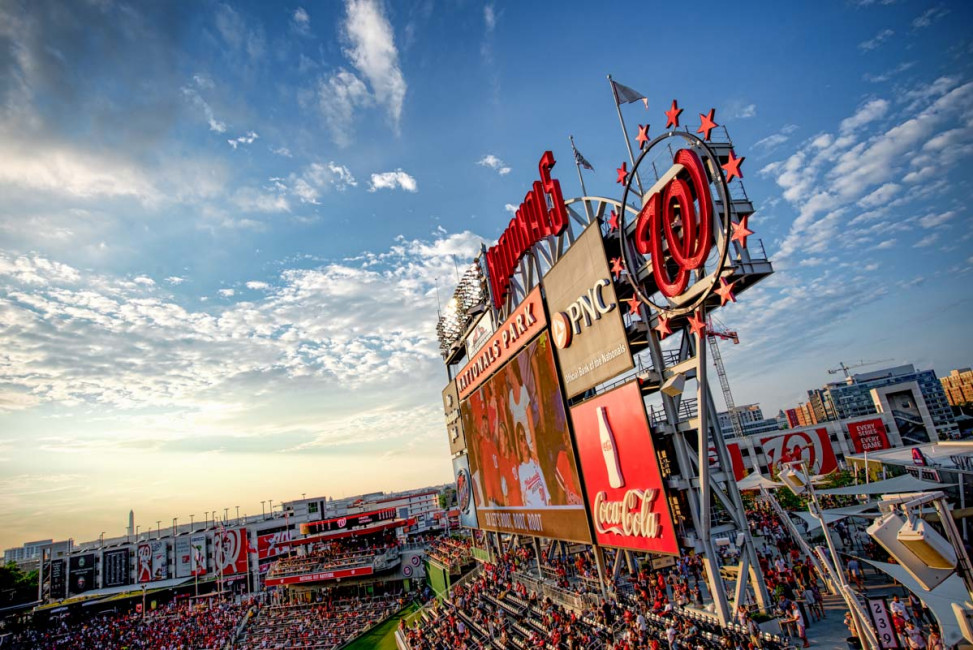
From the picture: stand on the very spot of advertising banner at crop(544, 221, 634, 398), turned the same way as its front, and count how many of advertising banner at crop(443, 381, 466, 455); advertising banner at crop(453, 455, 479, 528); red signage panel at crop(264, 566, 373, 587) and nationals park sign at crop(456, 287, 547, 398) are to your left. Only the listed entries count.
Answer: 0

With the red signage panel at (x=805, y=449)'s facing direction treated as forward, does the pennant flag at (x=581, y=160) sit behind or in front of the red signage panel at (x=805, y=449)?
in front

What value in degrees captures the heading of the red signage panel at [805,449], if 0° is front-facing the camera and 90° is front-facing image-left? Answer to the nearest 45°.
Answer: approximately 0°

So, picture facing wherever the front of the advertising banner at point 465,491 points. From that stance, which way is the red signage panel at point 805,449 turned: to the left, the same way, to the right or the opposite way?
to the left

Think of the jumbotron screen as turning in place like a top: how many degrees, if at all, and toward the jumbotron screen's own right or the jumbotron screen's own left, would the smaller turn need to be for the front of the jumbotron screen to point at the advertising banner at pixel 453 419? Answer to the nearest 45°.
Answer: approximately 135° to the jumbotron screen's own right

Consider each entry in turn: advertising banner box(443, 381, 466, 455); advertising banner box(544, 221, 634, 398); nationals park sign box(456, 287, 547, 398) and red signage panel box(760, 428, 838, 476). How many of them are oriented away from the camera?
0

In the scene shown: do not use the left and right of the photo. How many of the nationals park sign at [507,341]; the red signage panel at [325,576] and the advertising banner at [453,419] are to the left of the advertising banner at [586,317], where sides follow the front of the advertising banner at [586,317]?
0

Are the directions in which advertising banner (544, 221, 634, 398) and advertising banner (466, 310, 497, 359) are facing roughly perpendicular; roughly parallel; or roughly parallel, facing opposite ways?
roughly parallel

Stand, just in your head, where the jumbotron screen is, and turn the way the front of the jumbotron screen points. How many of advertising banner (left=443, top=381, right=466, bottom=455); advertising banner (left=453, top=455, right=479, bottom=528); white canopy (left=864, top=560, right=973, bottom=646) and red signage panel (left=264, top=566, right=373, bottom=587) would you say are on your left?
1

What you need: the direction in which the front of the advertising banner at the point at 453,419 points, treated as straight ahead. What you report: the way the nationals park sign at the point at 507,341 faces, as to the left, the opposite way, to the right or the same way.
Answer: the same way

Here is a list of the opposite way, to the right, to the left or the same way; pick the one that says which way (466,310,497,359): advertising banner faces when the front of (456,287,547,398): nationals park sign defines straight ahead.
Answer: the same way

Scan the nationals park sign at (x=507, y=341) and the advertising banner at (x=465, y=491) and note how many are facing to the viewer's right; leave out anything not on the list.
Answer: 0

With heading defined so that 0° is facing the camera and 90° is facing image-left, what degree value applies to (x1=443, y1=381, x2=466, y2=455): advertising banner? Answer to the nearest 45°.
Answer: approximately 45°

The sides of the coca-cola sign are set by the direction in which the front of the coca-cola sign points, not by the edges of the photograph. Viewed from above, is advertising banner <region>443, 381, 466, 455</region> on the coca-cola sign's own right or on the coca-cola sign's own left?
on the coca-cola sign's own right

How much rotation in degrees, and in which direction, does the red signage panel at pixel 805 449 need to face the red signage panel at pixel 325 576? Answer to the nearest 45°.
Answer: approximately 45° to its right

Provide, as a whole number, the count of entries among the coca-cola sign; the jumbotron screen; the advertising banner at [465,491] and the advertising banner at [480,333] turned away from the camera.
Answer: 0

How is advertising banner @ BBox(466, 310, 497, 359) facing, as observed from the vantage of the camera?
facing the viewer and to the left of the viewer

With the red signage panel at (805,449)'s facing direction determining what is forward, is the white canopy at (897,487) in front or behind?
in front

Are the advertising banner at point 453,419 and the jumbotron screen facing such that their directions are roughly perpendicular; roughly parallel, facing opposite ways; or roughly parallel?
roughly parallel
